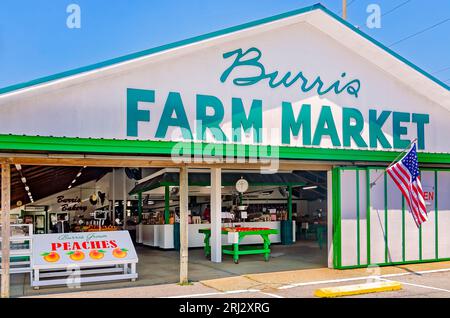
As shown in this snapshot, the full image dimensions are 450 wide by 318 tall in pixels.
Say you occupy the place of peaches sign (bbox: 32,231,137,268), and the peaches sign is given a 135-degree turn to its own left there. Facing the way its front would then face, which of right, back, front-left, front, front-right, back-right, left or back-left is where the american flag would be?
front-right

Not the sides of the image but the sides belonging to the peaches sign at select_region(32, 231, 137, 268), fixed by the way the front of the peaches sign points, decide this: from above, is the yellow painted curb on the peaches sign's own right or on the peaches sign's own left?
on the peaches sign's own left

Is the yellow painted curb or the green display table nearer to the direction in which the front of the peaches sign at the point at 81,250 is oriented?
the yellow painted curb

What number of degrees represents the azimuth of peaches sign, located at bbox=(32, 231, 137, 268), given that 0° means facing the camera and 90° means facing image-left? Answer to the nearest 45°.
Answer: approximately 0°
